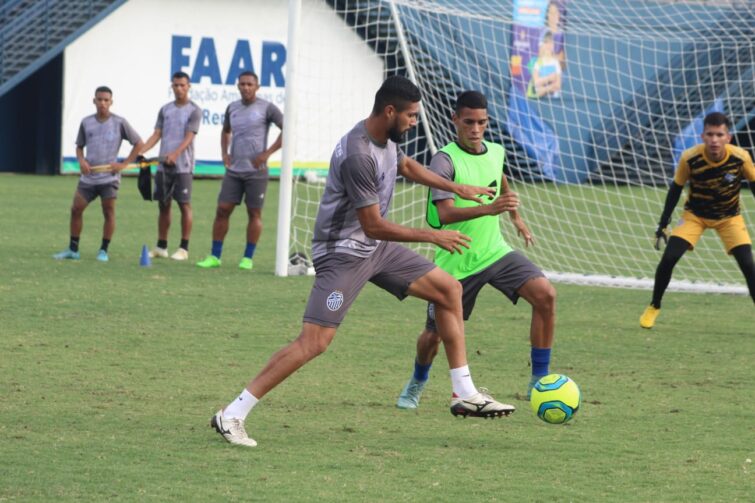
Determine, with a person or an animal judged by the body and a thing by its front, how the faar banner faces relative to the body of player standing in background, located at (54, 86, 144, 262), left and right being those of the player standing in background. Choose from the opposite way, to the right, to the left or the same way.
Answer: the same way

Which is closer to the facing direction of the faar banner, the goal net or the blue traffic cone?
the blue traffic cone

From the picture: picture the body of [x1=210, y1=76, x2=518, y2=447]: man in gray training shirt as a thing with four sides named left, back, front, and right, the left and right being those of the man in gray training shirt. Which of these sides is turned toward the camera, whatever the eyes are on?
right

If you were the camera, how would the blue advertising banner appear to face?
facing the viewer

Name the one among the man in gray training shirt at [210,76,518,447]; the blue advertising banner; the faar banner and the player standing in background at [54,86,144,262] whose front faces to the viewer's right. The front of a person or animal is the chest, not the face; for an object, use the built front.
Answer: the man in gray training shirt

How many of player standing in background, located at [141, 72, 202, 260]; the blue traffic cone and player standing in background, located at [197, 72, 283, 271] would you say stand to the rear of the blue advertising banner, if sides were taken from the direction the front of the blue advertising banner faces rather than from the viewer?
0

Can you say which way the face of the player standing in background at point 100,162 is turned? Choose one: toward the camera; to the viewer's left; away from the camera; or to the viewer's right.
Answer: toward the camera

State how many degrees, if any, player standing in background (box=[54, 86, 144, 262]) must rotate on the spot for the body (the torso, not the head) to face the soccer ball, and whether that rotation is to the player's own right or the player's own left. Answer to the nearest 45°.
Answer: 0° — they already face it

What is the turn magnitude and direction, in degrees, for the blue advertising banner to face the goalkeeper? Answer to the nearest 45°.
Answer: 0° — it already faces them

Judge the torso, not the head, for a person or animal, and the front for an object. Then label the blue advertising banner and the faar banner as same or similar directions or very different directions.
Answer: same or similar directions

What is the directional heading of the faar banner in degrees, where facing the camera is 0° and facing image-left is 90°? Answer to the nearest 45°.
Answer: approximately 0°

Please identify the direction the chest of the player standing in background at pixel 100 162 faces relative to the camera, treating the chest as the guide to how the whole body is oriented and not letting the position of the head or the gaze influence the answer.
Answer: toward the camera

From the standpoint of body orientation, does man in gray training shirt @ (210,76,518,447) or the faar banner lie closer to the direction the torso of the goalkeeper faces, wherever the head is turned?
the man in gray training shirt

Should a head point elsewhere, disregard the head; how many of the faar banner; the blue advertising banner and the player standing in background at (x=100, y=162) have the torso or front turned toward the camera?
3

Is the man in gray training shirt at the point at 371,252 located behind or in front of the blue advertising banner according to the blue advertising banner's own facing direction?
in front

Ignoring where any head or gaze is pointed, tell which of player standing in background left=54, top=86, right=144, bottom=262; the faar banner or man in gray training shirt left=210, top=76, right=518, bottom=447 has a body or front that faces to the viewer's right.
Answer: the man in gray training shirt

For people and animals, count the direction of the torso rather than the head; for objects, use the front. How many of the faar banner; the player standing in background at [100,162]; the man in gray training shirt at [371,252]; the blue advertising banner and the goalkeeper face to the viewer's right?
1

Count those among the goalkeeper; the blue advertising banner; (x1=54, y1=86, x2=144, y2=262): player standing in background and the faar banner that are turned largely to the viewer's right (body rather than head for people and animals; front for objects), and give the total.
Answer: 0

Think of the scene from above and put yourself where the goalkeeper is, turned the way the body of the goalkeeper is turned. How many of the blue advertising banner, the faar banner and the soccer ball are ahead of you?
1

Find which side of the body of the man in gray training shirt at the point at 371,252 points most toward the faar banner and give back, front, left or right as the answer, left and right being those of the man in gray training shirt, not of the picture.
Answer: left
